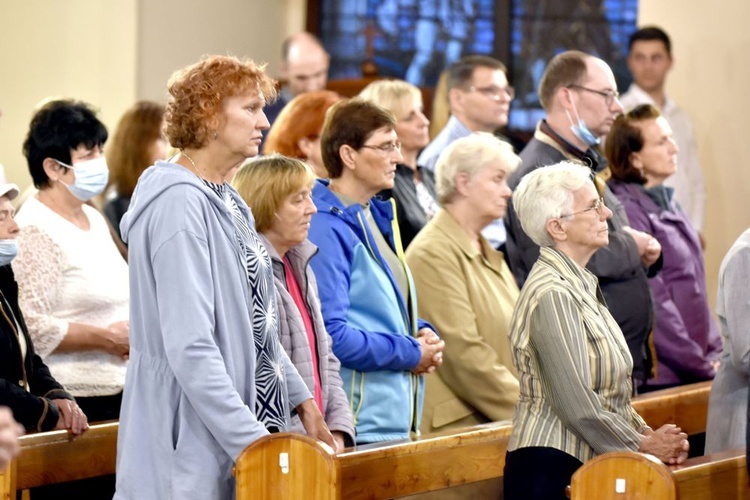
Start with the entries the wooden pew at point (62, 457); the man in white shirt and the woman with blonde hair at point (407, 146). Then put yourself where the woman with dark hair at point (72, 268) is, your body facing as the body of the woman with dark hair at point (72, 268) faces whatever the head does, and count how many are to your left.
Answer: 2

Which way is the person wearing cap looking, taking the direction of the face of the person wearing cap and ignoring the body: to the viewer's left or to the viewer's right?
to the viewer's right

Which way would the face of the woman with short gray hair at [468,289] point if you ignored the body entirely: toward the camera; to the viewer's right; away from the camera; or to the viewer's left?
to the viewer's right

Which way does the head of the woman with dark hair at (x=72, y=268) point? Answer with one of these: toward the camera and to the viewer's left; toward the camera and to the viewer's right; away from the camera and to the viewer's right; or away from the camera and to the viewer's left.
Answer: toward the camera and to the viewer's right

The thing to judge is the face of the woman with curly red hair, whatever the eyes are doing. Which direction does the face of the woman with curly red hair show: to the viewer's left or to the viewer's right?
to the viewer's right

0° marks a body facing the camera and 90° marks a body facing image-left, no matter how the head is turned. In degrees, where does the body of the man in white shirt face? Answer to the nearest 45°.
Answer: approximately 0°
